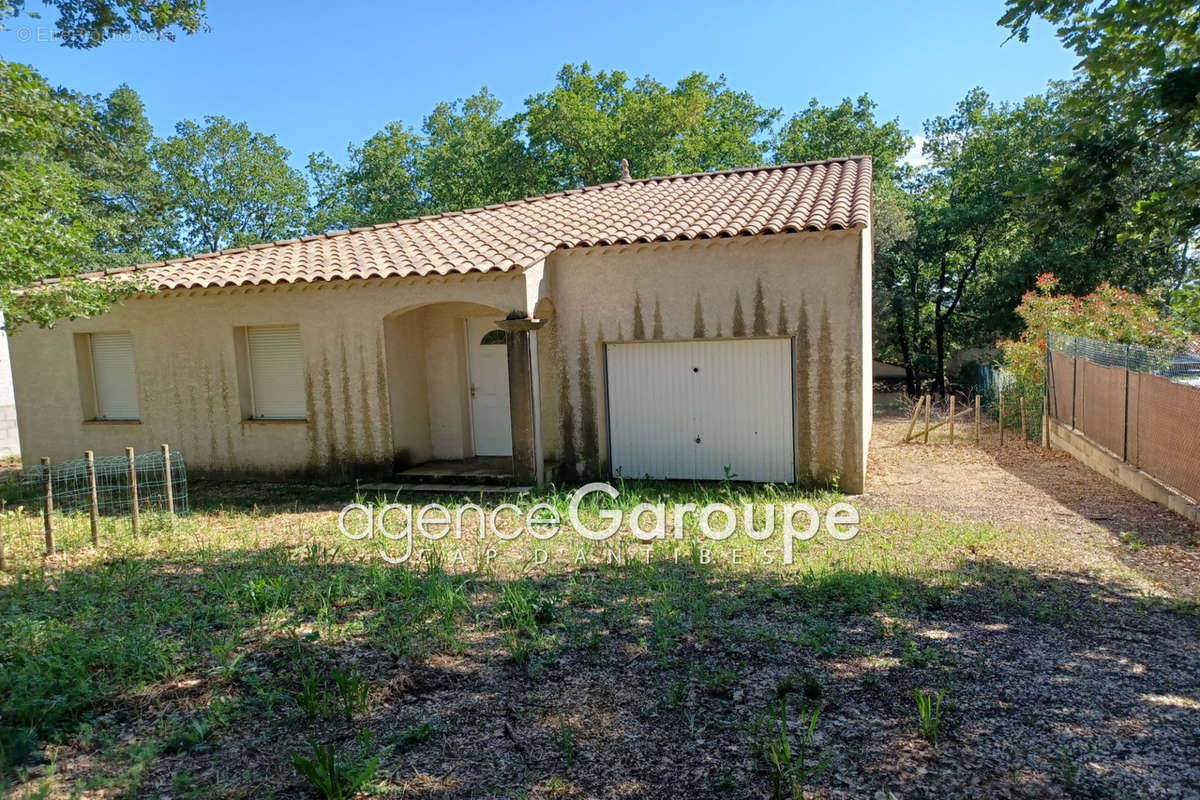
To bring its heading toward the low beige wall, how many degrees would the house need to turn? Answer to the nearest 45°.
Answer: approximately 90° to its left

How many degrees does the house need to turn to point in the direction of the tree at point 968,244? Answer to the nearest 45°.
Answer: approximately 135° to its left

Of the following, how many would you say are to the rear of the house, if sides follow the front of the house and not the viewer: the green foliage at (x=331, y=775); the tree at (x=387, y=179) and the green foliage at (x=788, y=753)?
1

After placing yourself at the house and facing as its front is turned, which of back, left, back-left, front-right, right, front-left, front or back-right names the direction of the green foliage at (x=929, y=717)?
front

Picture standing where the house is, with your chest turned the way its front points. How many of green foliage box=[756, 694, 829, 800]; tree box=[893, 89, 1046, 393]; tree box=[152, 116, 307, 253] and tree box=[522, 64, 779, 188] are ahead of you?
1

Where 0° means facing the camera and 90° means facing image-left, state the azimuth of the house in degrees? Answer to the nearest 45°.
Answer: approximately 0°

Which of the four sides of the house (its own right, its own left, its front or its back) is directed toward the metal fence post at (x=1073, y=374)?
left

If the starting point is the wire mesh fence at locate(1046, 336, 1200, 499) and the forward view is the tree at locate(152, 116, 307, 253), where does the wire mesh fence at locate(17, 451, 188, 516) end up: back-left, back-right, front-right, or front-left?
front-left

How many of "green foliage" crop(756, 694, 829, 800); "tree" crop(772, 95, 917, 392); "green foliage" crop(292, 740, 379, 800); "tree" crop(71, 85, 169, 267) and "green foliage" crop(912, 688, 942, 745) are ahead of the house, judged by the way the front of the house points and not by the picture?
3

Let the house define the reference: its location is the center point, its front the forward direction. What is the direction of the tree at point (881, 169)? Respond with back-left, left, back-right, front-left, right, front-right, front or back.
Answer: back-left

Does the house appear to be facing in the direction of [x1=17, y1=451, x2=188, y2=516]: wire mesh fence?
no

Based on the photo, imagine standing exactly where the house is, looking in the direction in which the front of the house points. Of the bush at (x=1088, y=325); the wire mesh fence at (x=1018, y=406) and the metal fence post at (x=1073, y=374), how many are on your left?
3

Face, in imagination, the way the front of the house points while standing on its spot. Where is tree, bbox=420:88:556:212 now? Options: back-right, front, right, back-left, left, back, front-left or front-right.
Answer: back

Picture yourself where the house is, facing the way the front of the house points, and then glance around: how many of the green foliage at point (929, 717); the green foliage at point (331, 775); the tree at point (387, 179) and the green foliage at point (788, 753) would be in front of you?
3

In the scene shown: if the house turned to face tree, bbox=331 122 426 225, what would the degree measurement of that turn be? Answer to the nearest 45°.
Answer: approximately 180°

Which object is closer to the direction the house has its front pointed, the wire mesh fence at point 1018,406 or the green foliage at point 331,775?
the green foliage

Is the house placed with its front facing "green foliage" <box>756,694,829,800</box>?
yes
